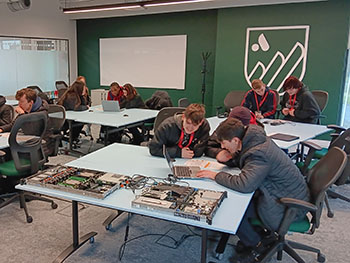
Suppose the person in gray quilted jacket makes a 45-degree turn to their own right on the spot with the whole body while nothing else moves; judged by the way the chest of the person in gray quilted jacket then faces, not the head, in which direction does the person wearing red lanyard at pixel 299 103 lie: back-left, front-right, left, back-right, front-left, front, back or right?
front-right

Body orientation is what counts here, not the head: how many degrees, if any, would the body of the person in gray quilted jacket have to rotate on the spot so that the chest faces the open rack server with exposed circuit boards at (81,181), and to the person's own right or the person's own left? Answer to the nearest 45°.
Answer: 0° — they already face it

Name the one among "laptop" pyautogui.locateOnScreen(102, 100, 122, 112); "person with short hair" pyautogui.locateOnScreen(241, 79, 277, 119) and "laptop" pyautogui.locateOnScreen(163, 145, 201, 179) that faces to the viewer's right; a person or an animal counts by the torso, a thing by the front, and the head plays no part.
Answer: "laptop" pyautogui.locateOnScreen(163, 145, 201, 179)

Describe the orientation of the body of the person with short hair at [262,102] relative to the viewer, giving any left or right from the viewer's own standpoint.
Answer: facing the viewer

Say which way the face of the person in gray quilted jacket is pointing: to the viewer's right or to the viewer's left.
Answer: to the viewer's left

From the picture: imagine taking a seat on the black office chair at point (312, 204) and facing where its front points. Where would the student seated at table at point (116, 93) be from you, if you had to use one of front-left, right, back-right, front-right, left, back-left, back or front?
front-right

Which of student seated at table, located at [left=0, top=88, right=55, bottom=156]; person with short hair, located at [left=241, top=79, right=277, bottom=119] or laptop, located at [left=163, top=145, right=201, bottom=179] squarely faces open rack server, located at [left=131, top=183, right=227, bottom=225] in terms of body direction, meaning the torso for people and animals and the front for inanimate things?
the person with short hair

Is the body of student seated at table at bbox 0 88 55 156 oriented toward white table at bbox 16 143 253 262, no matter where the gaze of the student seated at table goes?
no

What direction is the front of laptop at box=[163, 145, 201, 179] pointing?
to the viewer's right

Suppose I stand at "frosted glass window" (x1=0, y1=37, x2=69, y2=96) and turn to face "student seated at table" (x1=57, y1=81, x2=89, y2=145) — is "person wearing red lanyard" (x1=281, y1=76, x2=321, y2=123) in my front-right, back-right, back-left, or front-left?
front-left

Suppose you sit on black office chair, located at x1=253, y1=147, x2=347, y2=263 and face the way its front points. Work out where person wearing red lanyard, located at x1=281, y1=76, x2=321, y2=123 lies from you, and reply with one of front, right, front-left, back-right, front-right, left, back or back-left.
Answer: right

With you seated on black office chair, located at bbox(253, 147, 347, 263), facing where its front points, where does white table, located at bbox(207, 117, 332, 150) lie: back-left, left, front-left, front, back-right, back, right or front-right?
right

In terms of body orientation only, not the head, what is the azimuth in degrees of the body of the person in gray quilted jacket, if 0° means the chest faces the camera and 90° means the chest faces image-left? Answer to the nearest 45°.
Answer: approximately 90°

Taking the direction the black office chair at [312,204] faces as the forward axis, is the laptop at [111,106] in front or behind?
in front

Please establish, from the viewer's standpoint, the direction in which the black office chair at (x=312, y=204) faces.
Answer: facing to the left of the viewer

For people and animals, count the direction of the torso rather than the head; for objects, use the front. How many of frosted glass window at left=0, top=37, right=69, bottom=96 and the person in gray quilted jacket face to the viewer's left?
1

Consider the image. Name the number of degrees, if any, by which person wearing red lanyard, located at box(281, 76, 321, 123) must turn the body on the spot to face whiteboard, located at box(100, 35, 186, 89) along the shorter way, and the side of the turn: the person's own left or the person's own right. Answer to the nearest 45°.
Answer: approximately 90° to the person's own right

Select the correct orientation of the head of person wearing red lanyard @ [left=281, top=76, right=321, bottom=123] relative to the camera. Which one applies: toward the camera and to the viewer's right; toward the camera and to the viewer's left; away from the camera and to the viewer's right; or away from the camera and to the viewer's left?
toward the camera and to the viewer's left
